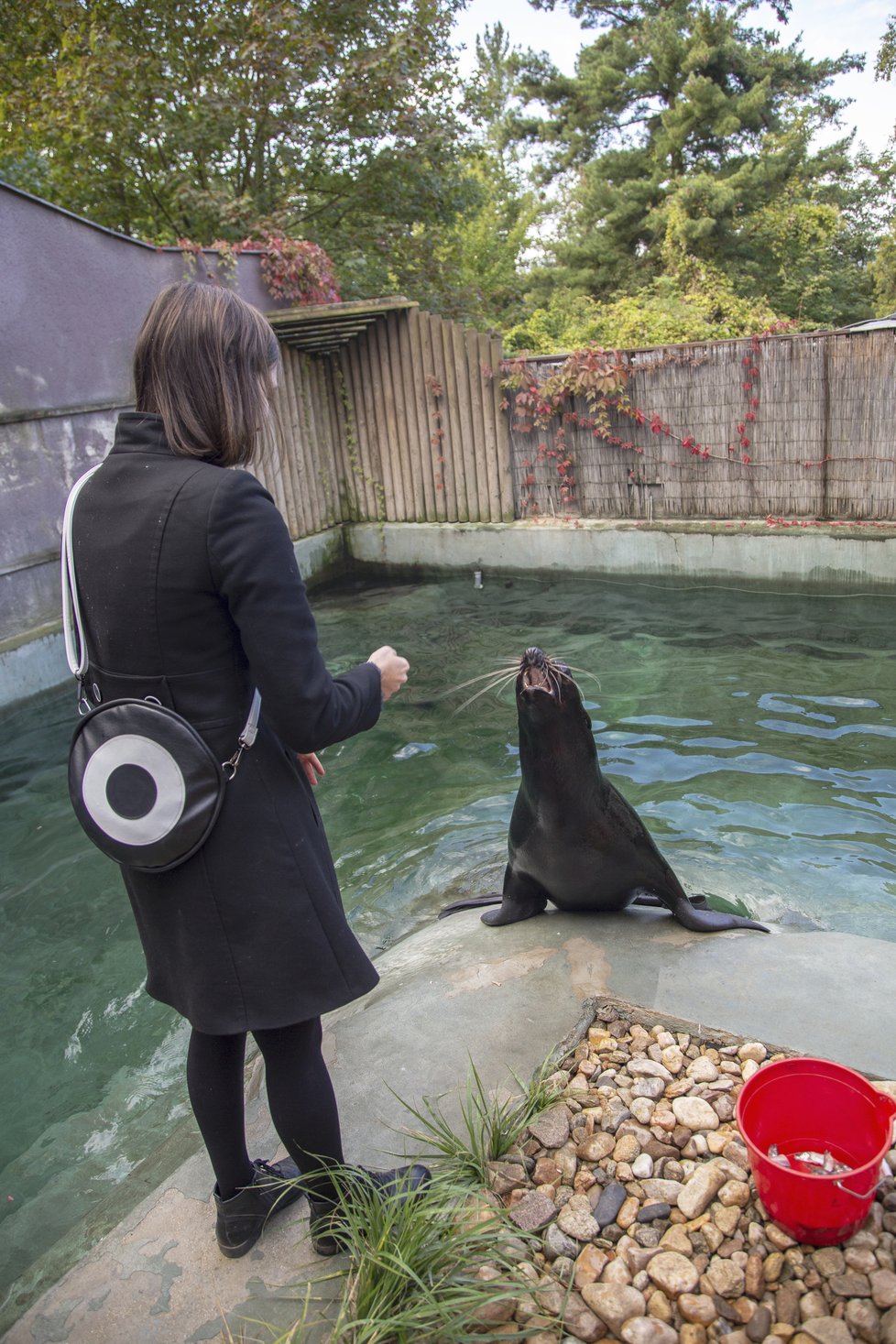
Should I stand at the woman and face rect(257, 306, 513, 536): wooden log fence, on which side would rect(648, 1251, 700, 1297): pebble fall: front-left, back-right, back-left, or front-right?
back-right

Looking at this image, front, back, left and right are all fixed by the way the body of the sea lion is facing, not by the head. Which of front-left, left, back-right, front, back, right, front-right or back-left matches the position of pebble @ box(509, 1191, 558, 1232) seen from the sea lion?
front-left

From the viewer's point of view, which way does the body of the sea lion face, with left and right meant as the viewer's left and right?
facing the viewer and to the left of the viewer

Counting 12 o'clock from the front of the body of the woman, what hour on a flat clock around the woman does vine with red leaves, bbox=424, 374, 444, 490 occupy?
The vine with red leaves is roughly at 11 o'clock from the woman.

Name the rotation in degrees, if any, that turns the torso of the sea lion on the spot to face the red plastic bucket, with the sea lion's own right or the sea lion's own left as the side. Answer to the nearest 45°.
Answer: approximately 45° to the sea lion's own left

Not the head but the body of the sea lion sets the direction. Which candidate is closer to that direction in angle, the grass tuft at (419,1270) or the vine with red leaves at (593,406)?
the grass tuft

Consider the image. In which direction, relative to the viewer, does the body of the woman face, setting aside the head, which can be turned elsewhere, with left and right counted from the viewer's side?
facing away from the viewer and to the right of the viewer

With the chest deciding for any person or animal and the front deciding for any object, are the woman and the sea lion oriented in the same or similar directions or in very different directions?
very different directions

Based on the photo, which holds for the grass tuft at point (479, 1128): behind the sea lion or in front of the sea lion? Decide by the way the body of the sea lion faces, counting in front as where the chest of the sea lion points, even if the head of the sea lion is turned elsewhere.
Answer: in front

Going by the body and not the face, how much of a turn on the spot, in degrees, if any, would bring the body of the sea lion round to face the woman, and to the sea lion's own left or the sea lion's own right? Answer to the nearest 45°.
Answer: approximately 45° to the sea lion's own right

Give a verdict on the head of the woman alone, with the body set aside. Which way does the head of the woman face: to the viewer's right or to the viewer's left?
to the viewer's right

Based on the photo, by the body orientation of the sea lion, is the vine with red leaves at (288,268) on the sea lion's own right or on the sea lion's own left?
on the sea lion's own right
